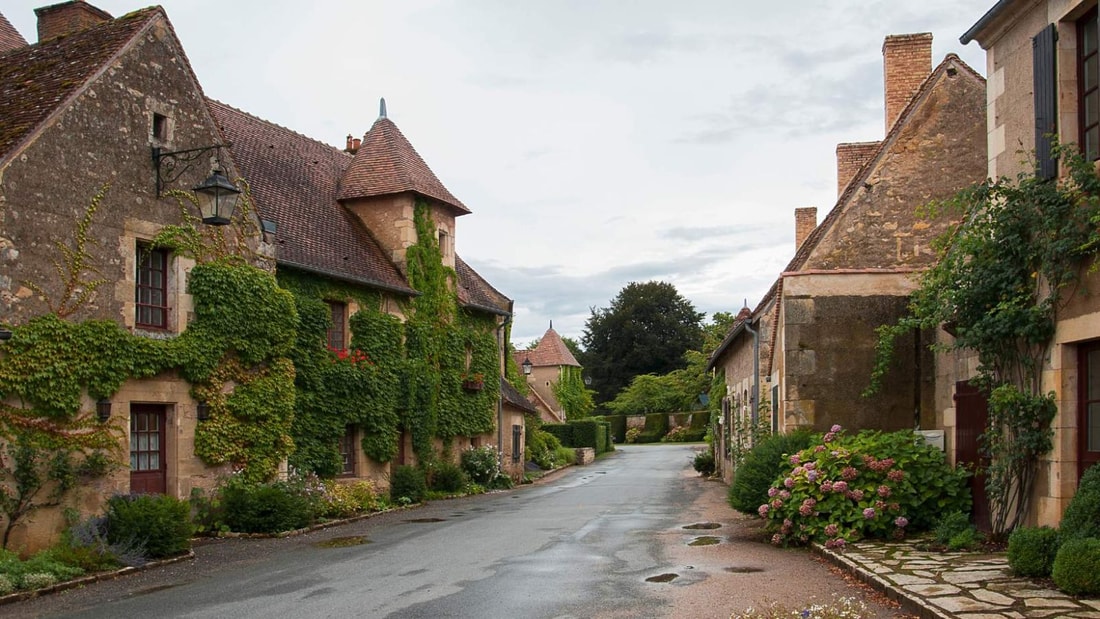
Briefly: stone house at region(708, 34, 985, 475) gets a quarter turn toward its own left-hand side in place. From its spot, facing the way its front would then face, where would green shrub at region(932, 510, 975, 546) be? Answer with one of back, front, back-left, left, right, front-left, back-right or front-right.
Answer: front

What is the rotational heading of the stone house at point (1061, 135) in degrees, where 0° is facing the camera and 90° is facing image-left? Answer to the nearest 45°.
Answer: approximately 45°

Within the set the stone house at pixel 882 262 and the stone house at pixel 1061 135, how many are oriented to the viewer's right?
0

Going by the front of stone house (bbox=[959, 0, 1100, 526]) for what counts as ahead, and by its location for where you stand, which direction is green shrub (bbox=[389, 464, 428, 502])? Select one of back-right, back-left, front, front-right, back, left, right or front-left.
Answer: right

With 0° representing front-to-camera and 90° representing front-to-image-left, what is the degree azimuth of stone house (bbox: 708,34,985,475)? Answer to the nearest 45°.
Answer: approximately 90°
